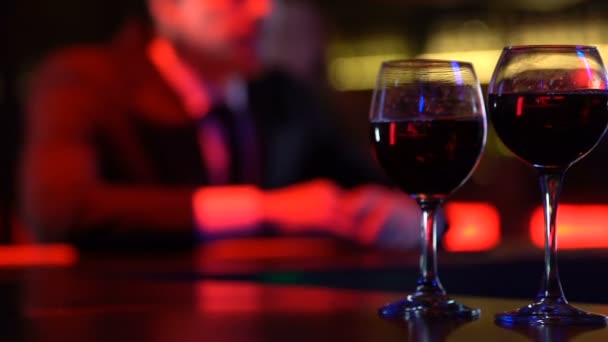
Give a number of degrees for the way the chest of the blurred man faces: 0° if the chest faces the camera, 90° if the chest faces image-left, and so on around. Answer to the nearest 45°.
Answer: approximately 315°
